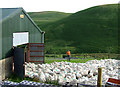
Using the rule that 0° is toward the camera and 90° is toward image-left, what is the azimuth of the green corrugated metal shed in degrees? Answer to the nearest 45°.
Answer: approximately 315°

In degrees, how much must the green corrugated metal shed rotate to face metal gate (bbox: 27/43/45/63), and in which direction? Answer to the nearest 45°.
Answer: approximately 90° to its left
